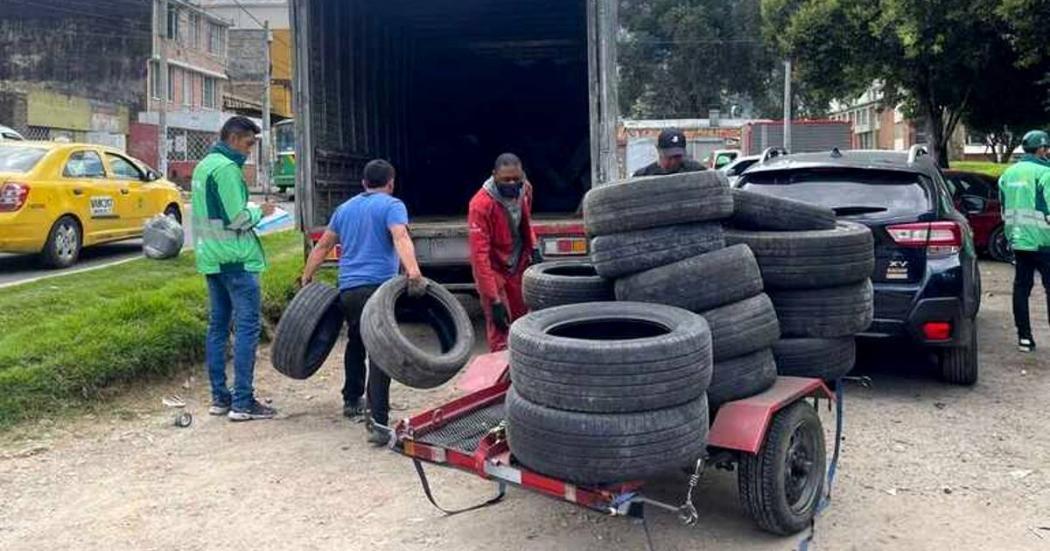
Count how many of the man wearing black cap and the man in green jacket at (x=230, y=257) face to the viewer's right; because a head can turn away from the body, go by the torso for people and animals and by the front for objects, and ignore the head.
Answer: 1

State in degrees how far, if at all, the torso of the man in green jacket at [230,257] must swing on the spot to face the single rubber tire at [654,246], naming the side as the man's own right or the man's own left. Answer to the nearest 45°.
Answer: approximately 45° to the man's own right

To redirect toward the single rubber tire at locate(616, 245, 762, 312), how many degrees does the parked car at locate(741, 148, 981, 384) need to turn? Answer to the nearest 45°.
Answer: approximately 180°

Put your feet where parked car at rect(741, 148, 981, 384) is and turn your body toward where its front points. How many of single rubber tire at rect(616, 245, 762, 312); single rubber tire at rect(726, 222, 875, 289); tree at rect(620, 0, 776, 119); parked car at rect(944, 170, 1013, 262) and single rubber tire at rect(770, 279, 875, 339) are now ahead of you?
2

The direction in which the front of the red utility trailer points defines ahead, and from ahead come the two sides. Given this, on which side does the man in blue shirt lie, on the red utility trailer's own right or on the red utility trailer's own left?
on the red utility trailer's own left

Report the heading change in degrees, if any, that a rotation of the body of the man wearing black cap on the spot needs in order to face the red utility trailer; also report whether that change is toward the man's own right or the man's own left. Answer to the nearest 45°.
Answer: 0° — they already face it

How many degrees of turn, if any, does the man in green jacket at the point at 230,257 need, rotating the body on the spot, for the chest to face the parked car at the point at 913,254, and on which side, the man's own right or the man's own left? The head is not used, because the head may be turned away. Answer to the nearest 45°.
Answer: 0° — they already face it

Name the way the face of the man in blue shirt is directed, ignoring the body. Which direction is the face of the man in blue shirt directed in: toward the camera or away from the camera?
away from the camera

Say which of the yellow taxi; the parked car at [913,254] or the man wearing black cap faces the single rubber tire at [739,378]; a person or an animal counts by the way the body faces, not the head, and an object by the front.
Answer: the man wearing black cap

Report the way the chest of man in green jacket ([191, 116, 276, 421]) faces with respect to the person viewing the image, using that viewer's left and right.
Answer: facing to the right of the viewer

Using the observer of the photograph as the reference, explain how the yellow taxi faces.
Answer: facing away from the viewer and to the right of the viewer

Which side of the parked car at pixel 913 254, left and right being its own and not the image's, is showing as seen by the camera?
back

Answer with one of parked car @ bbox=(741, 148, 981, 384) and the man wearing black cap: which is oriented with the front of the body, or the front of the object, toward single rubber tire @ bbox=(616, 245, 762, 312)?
the man wearing black cap
